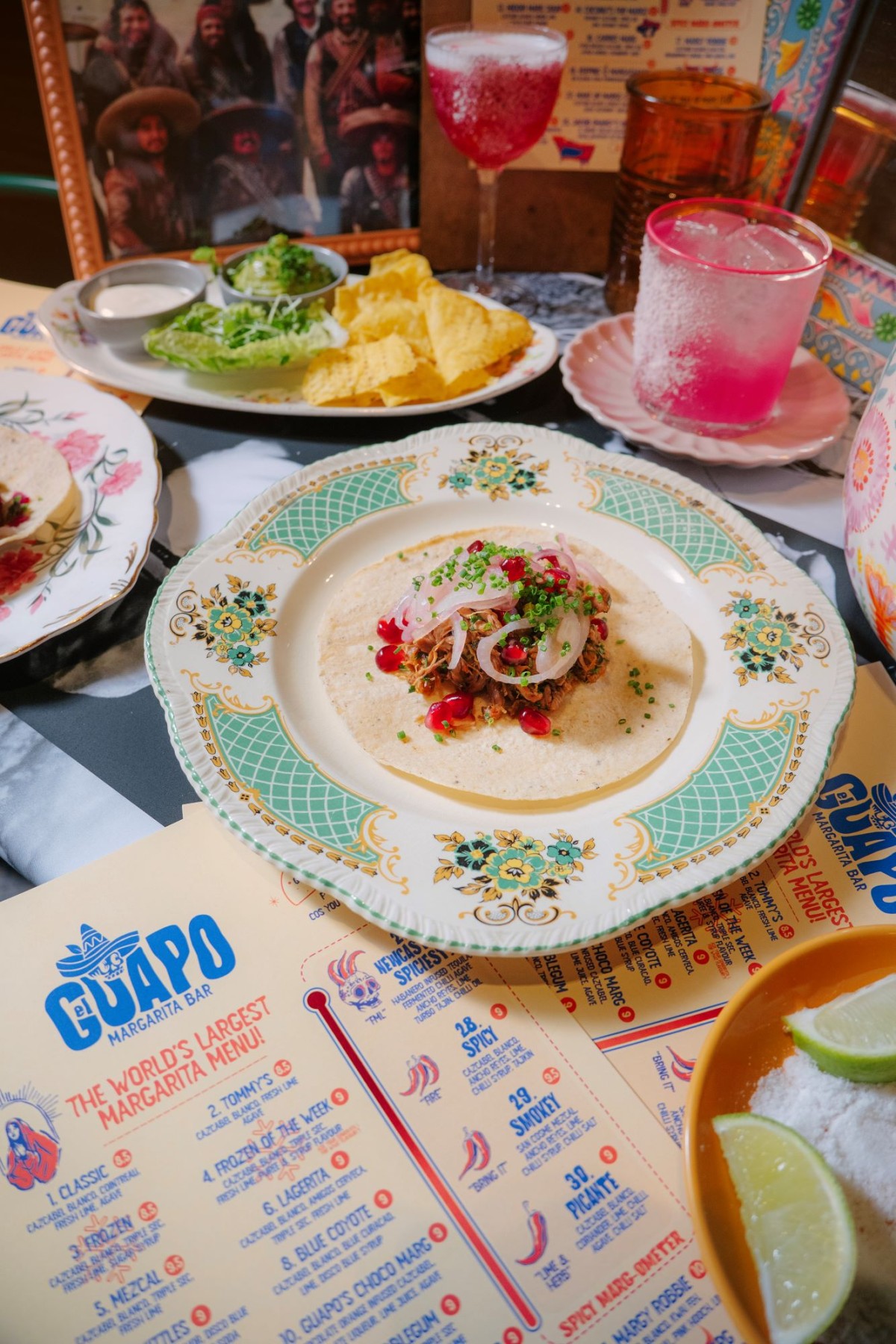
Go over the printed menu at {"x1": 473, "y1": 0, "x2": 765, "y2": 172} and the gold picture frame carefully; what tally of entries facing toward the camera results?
2

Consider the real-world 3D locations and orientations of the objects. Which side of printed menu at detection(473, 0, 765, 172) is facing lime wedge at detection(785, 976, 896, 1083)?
front

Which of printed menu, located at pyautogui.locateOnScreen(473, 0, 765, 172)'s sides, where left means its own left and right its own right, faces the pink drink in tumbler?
front

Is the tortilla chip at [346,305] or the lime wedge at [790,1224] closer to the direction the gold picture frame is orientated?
the lime wedge

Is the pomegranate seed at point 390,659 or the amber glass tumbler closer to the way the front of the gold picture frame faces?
the pomegranate seed

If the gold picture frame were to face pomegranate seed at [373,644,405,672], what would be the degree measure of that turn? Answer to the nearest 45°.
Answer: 0° — it already faces it

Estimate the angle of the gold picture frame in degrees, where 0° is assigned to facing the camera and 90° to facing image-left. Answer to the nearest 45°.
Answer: approximately 0°

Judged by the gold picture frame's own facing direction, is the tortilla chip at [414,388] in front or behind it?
in front

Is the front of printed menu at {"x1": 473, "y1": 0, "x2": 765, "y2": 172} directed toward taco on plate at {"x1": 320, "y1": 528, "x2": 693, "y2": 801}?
yes

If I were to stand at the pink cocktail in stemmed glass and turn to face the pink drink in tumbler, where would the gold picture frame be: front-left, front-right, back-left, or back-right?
back-right

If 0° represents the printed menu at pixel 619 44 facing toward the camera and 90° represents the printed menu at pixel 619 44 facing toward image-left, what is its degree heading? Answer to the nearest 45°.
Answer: approximately 0°

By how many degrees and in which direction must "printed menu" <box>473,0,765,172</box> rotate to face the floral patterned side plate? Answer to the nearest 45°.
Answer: approximately 45° to its right

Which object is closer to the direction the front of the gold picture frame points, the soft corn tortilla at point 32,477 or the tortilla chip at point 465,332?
the soft corn tortilla

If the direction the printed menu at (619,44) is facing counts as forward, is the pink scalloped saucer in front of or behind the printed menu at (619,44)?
in front
